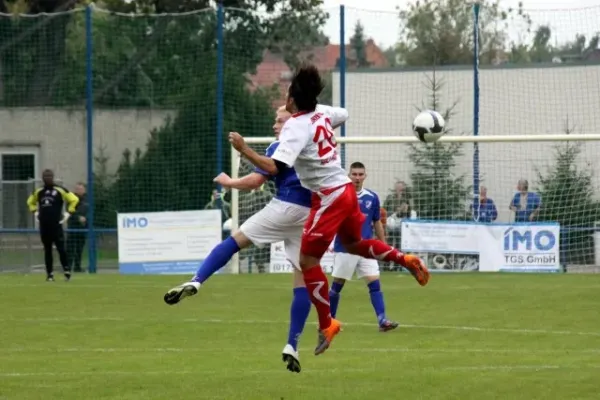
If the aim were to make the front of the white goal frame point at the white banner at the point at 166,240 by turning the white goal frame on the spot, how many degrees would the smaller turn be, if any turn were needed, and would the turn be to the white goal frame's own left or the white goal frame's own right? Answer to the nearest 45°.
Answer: approximately 90° to the white goal frame's own right

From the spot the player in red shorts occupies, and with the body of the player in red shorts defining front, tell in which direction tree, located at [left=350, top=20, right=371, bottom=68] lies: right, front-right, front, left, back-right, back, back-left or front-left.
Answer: front-right

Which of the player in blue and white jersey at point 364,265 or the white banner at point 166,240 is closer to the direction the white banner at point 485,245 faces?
the player in blue and white jersey

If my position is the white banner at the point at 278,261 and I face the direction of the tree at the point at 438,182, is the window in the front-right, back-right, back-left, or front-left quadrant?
back-left

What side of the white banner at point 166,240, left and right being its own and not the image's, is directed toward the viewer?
front

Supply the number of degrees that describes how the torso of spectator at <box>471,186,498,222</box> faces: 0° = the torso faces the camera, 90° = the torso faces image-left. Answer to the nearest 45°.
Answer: approximately 0°

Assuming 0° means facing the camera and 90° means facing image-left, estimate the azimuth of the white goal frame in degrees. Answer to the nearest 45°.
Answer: approximately 0°

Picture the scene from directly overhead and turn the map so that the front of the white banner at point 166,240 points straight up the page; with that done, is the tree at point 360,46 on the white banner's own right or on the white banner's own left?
on the white banner's own left

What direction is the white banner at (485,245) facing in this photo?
toward the camera

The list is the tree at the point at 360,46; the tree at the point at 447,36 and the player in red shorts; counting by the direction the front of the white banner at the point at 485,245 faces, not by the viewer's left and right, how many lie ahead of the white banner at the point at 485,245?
1

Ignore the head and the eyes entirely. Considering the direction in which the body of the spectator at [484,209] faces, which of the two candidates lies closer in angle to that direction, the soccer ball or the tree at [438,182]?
the soccer ball

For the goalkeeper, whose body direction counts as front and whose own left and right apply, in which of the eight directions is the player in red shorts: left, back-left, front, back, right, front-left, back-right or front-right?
front

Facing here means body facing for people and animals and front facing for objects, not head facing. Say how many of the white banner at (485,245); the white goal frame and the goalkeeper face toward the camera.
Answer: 3
